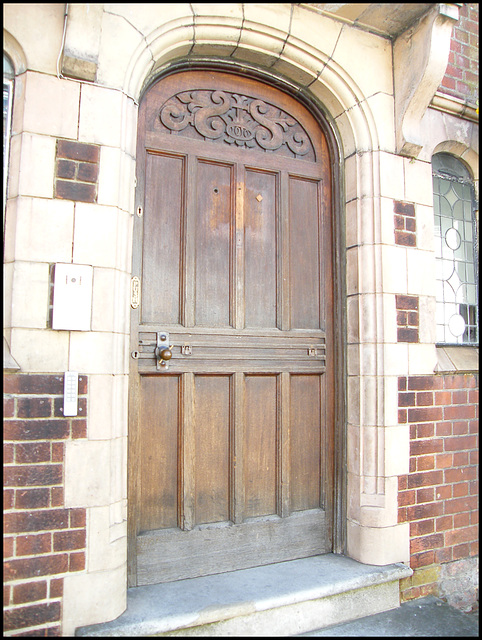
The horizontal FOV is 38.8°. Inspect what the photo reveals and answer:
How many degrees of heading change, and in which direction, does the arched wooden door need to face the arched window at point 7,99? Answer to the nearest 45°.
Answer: approximately 90° to its right

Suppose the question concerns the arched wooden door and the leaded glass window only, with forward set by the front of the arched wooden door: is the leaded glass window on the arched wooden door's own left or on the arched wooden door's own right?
on the arched wooden door's own left

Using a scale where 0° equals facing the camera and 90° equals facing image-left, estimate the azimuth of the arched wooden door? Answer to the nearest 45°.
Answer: approximately 315°
